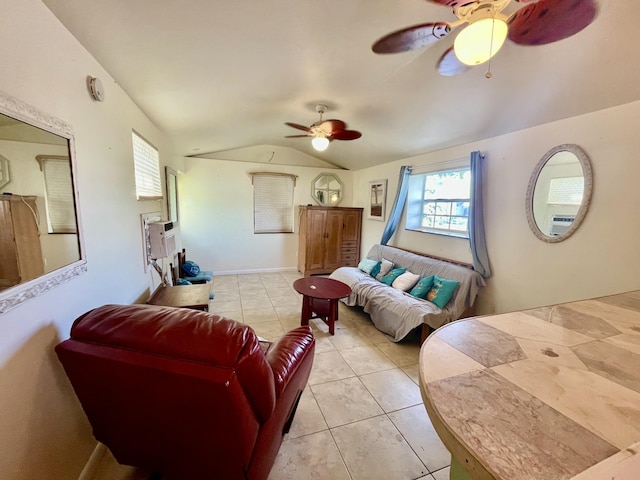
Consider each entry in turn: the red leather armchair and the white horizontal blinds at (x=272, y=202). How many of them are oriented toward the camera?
1

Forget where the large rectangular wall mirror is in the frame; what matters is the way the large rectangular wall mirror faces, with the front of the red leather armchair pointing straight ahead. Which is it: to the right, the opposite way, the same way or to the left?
to the right

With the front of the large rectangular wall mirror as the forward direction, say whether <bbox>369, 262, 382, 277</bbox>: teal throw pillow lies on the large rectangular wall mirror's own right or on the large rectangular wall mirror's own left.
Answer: on the large rectangular wall mirror's own left

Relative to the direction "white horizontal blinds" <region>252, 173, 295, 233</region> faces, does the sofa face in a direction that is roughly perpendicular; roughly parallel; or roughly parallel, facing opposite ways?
roughly perpendicular

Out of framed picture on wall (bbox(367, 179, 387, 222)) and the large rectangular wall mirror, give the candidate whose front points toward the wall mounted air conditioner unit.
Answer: the framed picture on wall

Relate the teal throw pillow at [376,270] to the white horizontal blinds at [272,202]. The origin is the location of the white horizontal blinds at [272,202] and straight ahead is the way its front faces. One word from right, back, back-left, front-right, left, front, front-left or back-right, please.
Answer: front-left

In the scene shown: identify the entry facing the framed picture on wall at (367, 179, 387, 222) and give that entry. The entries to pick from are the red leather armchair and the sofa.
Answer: the red leather armchair

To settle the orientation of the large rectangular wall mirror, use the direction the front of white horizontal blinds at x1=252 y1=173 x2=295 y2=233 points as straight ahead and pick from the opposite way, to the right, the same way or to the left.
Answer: to the left

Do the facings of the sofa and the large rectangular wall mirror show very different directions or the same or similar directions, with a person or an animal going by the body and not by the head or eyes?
very different directions

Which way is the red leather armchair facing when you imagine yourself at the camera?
facing away from the viewer and to the right of the viewer

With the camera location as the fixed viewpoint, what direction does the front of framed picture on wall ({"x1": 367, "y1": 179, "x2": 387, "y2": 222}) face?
facing the viewer and to the left of the viewer

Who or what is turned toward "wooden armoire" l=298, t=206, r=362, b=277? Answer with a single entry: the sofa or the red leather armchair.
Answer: the red leather armchair

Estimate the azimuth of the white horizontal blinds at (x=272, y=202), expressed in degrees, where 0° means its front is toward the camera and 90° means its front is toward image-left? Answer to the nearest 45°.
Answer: approximately 0°
